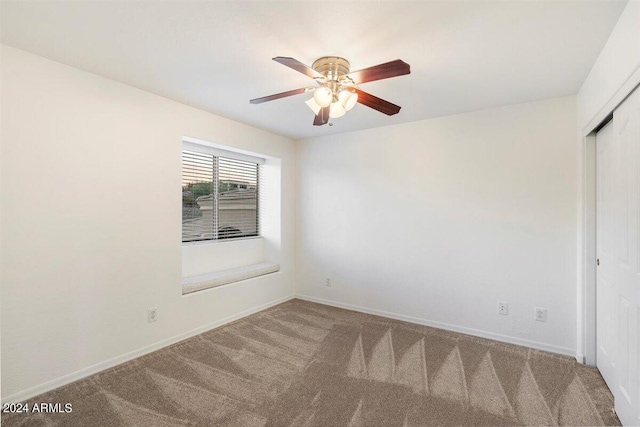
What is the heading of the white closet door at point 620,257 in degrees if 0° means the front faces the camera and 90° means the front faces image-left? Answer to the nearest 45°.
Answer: approximately 90°

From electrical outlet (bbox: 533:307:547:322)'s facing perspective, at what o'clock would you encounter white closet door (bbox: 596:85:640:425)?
The white closet door is roughly at 11 o'clock from the electrical outlet.

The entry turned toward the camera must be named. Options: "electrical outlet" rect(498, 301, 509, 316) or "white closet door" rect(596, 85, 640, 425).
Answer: the electrical outlet

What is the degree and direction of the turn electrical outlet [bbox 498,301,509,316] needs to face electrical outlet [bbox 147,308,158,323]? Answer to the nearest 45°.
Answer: approximately 45° to its right

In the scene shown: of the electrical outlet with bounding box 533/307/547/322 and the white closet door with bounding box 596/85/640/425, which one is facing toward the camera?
the electrical outlet

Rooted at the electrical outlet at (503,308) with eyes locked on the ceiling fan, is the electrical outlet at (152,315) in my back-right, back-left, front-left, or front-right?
front-right

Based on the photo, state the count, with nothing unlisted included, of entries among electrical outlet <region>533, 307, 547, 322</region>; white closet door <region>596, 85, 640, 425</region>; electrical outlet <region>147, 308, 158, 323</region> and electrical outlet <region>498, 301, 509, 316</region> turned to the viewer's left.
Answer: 1

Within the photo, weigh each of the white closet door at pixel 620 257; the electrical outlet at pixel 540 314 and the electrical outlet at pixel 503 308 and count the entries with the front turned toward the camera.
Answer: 2

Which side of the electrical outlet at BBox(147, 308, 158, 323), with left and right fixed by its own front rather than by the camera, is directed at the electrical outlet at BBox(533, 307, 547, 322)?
front

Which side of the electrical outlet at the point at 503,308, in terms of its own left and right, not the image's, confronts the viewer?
front

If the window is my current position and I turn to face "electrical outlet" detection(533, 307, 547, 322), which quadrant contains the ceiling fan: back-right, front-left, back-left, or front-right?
front-right

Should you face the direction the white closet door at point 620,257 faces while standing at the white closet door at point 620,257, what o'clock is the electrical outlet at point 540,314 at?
The electrical outlet is roughly at 2 o'clock from the white closet door.
